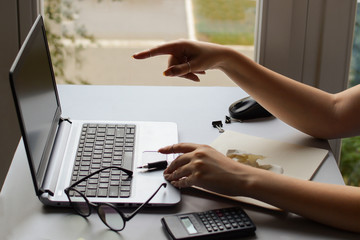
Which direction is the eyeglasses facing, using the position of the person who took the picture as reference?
facing the viewer and to the left of the viewer

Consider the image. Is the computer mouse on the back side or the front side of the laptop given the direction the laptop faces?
on the front side

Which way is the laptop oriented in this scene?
to the viewer's right

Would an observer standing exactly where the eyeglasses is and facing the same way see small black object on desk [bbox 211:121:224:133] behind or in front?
behind

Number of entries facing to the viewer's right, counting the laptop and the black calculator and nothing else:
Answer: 2

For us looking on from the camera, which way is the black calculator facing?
facing to the right of the viewer

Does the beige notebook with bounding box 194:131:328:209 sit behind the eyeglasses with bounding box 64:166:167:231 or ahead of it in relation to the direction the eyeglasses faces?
behind

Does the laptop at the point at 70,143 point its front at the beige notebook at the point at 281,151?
yes

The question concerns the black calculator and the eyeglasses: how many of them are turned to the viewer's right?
1

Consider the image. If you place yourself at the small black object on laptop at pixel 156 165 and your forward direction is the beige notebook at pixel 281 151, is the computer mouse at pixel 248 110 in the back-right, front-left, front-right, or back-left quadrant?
front-left

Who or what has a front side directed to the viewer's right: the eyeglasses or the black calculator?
the black calculator

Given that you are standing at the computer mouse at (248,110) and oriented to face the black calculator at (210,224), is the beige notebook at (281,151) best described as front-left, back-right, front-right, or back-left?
front-left

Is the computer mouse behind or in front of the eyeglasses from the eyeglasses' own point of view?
behind
